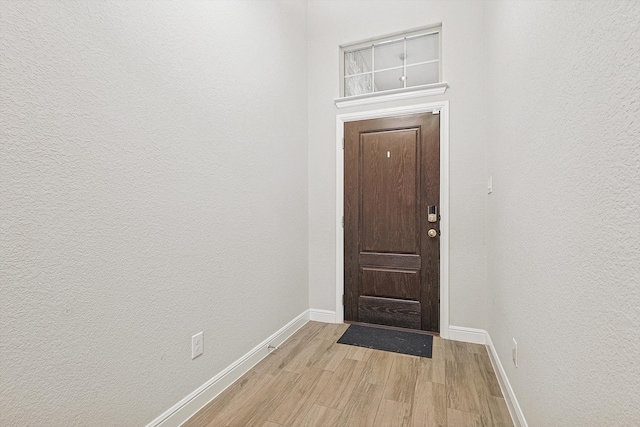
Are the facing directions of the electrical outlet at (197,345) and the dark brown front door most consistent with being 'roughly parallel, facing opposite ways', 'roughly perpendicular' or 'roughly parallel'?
roughly perpendicular

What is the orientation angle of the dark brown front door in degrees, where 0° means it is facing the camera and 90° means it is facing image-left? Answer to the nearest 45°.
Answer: approximately 0°

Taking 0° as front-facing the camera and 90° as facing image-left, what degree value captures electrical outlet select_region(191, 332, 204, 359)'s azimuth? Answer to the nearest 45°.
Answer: approximately 315°

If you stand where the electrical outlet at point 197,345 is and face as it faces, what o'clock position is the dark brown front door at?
The dark brown front door is roughly at 10 o'clock from the electrical outlet.
